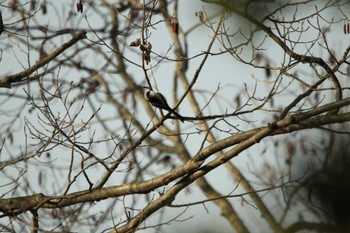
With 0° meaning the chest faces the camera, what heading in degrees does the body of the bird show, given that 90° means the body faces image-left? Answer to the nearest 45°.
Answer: approximately 90°
